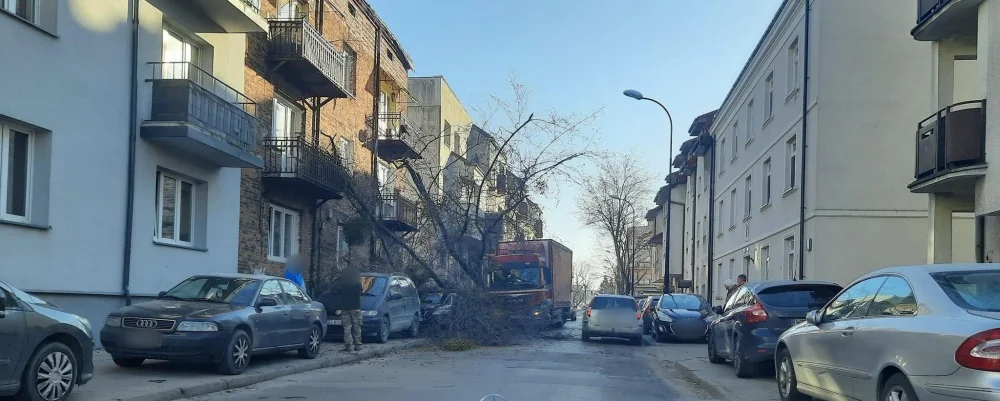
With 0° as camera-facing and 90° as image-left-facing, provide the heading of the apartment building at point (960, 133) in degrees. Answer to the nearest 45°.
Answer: approximately 45°

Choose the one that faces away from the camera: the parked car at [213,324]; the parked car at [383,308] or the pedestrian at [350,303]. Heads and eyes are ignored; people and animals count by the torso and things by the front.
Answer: the pedestrian

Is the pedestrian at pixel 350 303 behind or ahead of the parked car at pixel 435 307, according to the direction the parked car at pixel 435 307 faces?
ahead

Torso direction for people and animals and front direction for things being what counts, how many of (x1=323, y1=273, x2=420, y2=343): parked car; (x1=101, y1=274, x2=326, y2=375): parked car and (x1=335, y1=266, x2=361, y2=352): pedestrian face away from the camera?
1

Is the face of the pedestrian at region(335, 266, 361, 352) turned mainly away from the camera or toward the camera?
away from the camera

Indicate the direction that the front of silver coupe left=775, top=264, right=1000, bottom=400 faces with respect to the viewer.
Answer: facing away from the viewer and to the left of the viewer

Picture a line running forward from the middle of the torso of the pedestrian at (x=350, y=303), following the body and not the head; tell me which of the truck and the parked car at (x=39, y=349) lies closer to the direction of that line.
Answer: the truck

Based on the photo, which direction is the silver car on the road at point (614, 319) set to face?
away from the camera

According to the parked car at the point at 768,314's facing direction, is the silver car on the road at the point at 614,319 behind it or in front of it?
in front

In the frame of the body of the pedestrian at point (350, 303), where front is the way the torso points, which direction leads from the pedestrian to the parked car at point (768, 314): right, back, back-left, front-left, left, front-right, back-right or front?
back-right

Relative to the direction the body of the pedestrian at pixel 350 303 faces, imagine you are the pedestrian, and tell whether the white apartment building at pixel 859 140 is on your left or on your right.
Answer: on your right

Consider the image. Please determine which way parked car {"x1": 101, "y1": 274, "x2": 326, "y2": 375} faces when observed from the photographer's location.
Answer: facing the viewer and to the left of the viewer

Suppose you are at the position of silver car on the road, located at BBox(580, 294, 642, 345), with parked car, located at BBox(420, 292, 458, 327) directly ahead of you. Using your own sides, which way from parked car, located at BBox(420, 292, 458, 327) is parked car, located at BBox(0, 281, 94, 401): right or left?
left

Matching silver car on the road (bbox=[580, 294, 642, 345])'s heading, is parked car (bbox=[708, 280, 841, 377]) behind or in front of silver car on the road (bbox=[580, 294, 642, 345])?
behind

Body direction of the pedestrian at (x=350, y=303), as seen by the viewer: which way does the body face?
away from the camera
